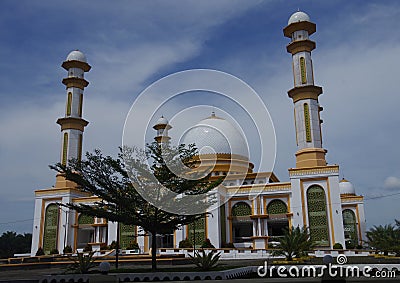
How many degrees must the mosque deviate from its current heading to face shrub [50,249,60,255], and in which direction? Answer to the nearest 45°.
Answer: approximately 90° to its right

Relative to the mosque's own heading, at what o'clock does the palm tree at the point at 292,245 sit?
The palm tree is roughly at 12 o'clock from the mosque.

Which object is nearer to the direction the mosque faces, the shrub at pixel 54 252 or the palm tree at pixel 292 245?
the palm tree

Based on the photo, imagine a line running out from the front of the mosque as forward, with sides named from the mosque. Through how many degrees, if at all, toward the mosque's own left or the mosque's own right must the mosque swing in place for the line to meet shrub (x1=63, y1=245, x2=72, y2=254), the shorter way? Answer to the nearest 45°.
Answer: approximately 90° to the mosque's own right

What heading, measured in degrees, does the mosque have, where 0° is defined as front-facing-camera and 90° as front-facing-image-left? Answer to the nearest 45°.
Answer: approximately 0°
